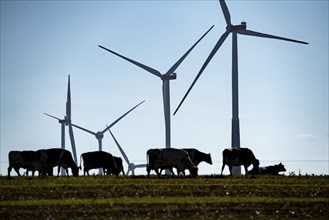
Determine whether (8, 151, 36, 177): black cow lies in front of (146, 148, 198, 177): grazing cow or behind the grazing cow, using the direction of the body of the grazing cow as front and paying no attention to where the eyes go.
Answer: behind

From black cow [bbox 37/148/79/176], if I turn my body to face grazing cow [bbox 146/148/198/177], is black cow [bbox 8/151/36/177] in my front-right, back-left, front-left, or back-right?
back-right

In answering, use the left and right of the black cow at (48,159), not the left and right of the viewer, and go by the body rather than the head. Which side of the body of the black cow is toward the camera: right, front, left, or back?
right

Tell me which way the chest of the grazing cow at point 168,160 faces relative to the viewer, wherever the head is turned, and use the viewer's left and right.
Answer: facing to the right of the viewer

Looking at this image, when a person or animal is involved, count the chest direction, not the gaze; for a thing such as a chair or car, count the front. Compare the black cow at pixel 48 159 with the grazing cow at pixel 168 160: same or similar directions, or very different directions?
same or similar directions
